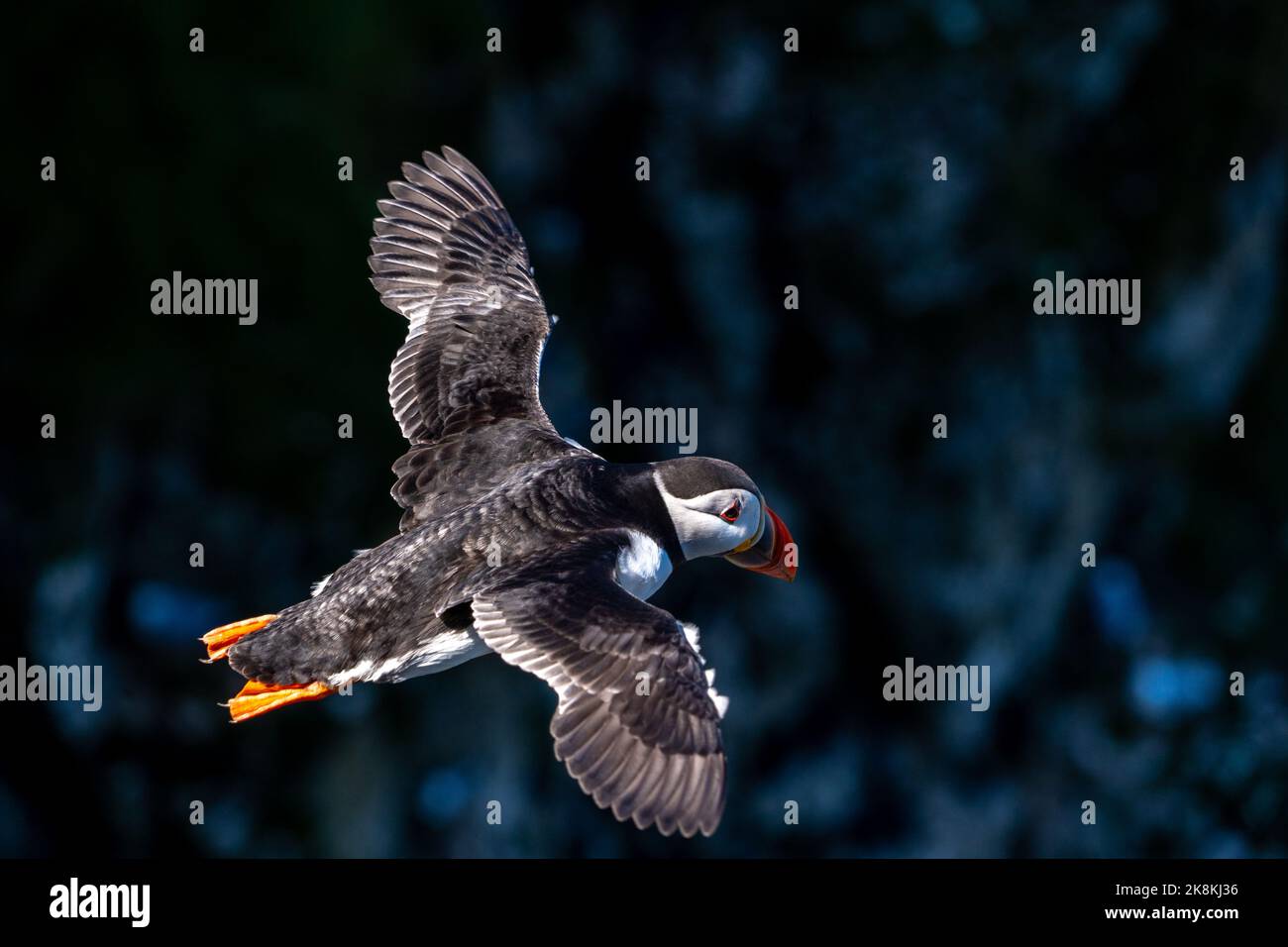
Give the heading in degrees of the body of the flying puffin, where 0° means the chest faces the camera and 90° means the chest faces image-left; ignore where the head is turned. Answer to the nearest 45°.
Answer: approximately 270°
